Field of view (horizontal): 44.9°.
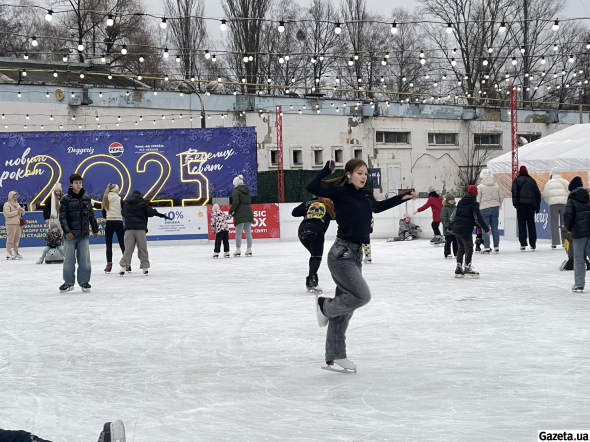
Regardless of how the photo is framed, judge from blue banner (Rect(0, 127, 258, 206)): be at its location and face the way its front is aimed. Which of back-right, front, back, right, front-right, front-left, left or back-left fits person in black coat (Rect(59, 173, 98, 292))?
front

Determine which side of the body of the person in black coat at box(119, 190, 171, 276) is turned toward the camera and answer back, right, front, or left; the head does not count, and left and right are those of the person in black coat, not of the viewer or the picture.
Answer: back

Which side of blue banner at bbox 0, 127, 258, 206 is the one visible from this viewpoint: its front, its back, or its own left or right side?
front

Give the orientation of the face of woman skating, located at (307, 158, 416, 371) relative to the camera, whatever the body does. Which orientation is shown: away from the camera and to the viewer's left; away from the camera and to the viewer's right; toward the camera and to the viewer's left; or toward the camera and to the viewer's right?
toward the camera and to the viewer's right

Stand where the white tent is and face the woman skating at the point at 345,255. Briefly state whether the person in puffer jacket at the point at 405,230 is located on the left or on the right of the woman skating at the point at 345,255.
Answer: right
